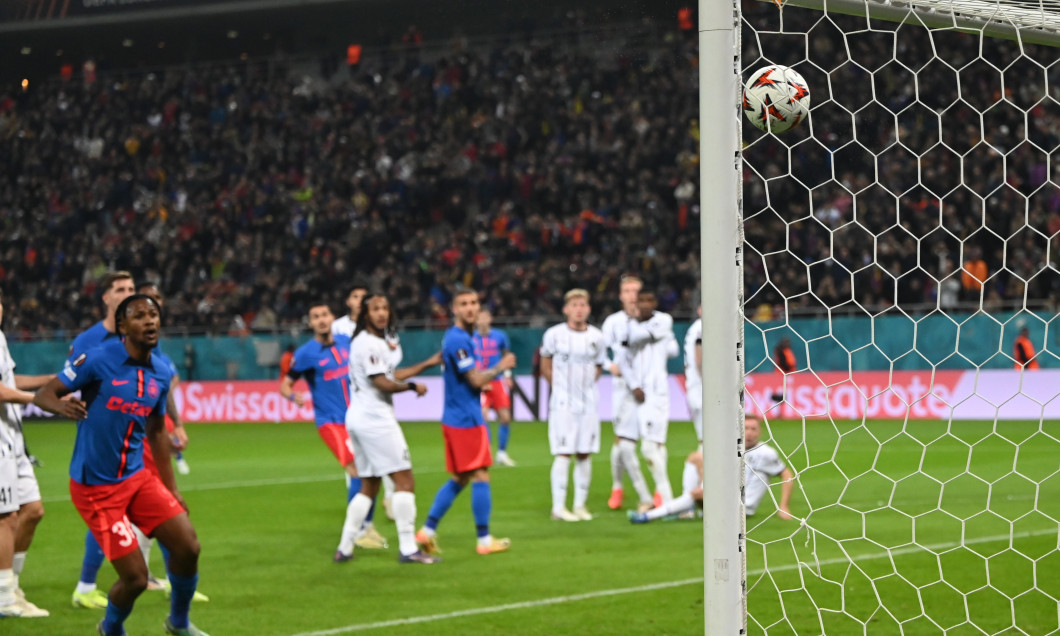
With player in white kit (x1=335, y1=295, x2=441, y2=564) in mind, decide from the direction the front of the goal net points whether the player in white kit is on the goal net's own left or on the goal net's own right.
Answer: on the goal net's own left

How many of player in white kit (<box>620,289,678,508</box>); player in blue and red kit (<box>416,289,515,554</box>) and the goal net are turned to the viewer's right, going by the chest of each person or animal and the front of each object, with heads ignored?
1

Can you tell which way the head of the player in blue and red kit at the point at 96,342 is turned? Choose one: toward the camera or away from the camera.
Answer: toward the camera

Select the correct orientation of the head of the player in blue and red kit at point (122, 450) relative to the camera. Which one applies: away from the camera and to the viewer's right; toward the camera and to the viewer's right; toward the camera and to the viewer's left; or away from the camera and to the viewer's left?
toward the camera and to the viewer's right

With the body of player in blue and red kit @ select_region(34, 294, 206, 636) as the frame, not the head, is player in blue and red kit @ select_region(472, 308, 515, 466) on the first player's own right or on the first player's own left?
on the first player's own left

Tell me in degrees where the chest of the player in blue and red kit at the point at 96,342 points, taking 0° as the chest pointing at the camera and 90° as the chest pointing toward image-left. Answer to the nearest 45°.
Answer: approximately 315°

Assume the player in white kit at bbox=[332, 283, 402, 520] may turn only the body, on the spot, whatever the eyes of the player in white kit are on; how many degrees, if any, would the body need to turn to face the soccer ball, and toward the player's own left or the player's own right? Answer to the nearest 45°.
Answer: approximately 45° to the player's own right

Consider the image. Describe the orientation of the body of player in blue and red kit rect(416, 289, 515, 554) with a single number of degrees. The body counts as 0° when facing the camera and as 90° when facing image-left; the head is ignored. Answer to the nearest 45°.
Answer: approximately 270°

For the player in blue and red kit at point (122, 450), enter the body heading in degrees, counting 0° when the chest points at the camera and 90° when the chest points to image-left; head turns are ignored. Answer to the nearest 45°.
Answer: approximately 315°

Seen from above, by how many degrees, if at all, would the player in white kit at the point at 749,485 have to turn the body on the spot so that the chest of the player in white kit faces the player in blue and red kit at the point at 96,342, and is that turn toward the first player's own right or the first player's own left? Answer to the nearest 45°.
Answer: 0° — they already face them
